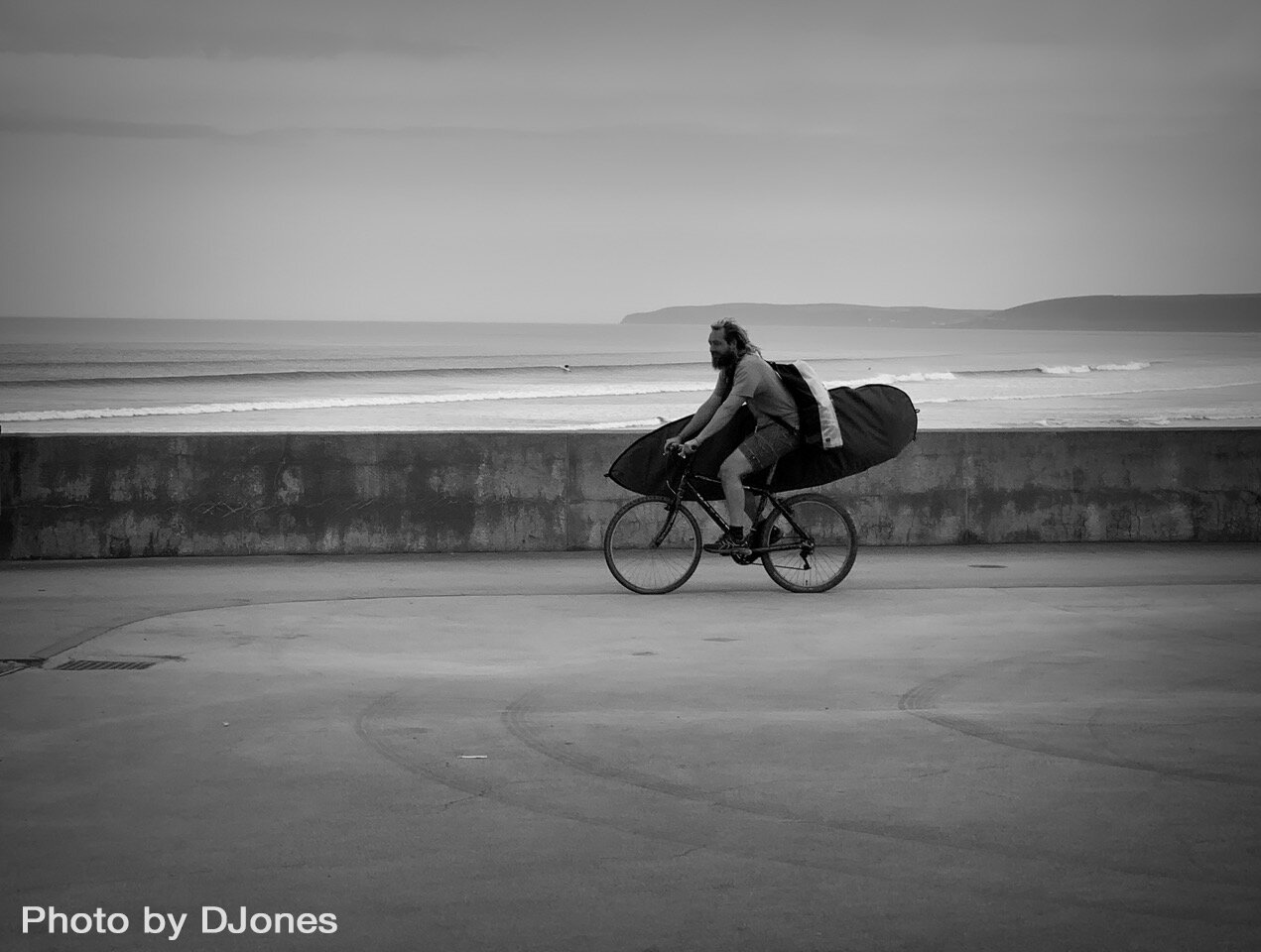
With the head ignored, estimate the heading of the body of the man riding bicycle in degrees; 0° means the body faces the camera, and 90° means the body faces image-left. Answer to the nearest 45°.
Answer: approximately 90°

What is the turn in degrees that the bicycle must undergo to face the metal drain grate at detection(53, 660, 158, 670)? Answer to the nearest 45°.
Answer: approximately 45° to its left

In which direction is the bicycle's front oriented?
to the viewer's left
